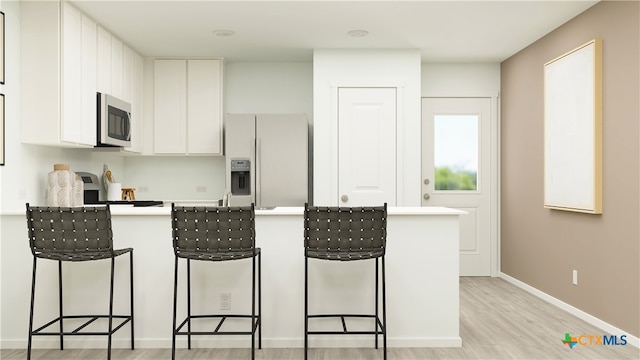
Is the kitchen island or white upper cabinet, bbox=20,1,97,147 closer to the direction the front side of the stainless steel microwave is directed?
the kitchen island

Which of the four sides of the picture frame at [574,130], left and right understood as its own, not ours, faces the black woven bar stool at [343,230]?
front

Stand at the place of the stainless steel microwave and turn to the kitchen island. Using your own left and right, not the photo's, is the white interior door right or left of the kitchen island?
left

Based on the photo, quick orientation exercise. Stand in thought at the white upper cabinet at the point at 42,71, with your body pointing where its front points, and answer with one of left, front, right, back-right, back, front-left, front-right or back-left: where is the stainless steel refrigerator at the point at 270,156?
front-left

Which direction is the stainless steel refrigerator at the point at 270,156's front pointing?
toward the camera

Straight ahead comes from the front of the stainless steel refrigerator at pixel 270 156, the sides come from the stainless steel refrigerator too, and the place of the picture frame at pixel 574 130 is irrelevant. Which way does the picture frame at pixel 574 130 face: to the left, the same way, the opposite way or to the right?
to the right

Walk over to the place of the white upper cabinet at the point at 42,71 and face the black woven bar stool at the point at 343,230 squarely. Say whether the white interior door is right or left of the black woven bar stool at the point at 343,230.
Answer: left

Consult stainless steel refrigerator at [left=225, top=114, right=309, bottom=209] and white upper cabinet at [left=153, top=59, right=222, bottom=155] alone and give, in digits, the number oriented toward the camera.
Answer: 2

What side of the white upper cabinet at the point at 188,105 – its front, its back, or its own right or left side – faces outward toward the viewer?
front

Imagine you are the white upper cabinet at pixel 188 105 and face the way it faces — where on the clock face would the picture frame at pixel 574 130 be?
The picture frame is roughly at 10 o'clock from the white upper cabinet.

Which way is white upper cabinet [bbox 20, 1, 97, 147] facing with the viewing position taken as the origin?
facing the viewer and to the right of the viewer

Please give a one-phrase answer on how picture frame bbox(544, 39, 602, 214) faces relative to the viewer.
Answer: facing the viewer and to the left of the viewer

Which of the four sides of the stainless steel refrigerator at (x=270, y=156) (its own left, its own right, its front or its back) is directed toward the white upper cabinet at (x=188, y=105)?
right
